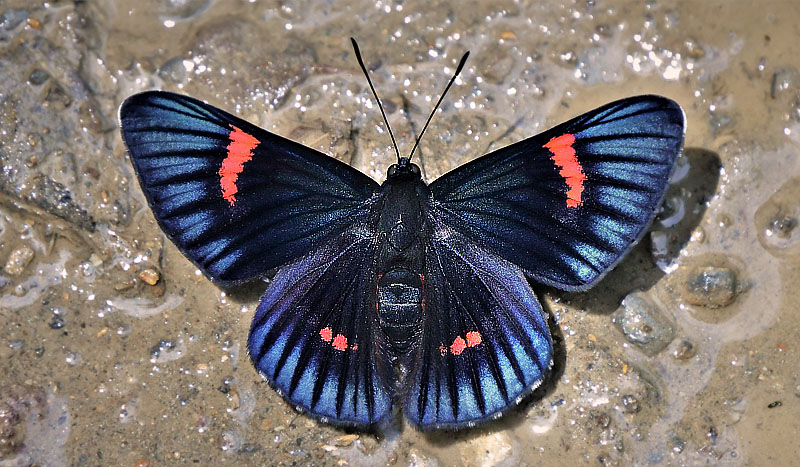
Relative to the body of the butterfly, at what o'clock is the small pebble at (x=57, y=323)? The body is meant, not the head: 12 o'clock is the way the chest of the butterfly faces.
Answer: The small pebble is roughly at 9 o'clock from the butterfly.

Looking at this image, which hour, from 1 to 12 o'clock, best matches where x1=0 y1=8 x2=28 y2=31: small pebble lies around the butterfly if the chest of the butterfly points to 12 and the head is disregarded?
The small pebble is roughly at 10 o'clock from the butterfly.

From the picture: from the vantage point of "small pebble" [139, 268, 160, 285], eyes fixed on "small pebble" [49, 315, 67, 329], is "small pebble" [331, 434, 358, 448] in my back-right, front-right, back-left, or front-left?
back-left

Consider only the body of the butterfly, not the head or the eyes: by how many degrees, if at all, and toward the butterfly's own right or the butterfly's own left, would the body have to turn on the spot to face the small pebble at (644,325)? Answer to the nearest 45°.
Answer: approximately 90° to the butterfly's own right

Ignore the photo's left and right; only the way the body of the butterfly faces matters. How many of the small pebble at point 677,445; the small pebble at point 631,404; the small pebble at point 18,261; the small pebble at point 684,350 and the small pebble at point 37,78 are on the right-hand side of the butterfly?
3

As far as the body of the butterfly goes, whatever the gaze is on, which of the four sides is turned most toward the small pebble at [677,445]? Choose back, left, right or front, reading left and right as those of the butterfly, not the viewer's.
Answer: right

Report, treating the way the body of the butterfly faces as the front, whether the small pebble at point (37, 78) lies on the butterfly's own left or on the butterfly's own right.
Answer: on the butterfly's own left

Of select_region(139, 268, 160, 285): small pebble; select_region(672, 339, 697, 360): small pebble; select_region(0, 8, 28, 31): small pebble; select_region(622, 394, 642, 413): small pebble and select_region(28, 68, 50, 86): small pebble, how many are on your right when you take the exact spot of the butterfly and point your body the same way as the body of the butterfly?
2

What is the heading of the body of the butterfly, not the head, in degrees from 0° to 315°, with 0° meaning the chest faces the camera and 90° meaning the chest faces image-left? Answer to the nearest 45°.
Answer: approximately 180°

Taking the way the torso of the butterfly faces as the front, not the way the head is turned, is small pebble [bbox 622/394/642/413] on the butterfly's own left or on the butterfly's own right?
on the butterfly's own right

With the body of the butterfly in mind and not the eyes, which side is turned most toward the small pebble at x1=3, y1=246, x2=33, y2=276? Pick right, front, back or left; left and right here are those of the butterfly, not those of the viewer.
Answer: left

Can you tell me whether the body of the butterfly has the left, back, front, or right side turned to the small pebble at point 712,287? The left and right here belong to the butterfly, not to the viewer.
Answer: right
